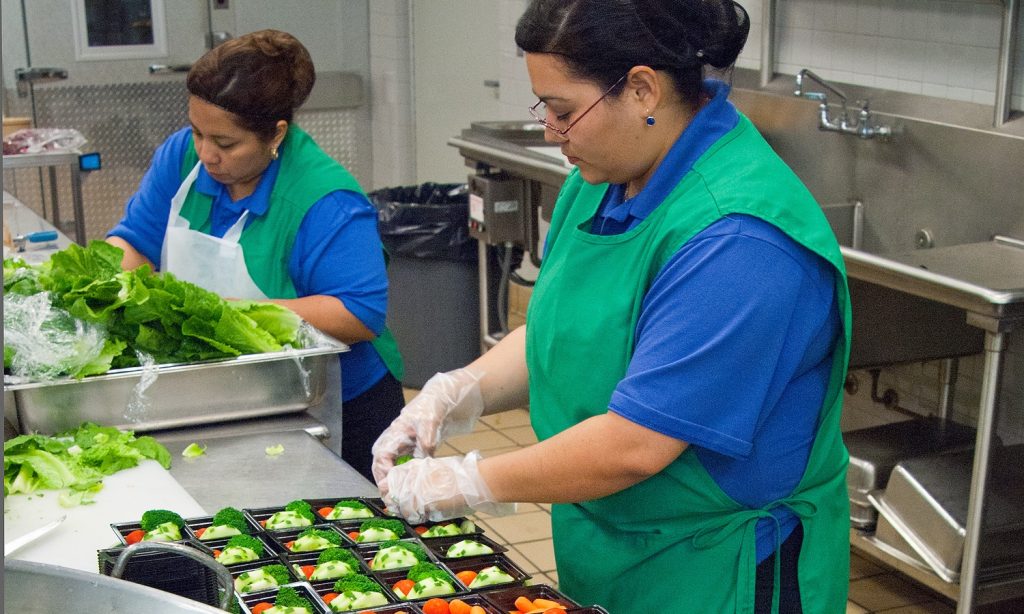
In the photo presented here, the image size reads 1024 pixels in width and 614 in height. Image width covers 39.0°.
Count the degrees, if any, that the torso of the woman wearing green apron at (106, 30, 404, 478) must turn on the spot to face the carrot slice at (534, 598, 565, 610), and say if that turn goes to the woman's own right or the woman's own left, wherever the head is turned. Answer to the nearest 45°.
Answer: approximately 45° to the woman's own left

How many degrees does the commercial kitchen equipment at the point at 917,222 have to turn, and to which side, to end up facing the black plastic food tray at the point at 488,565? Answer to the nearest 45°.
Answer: approximately 45° to its left

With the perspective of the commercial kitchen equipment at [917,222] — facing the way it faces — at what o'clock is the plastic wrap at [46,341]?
The plastic wrap is roughly at 12 o'clock from the commercial kitchen equipment.

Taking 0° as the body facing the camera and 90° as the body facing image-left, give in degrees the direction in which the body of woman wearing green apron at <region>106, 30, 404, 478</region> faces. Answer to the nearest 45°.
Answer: approximately 45°

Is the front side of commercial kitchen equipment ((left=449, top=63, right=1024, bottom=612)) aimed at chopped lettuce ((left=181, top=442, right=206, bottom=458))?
yes

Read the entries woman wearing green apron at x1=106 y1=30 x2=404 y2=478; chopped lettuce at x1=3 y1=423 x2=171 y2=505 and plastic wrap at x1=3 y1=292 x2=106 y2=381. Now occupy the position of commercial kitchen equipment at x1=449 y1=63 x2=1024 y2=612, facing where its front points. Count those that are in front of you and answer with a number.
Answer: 3

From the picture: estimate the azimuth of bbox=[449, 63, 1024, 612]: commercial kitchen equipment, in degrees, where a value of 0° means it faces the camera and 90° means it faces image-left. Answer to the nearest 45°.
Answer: approximately 45°

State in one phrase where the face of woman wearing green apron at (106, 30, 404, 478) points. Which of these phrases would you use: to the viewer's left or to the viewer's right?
to the viewer's left

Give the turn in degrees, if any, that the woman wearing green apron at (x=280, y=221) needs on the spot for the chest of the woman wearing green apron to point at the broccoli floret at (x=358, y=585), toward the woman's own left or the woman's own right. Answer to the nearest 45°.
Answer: approximately 45° to the woman's own left

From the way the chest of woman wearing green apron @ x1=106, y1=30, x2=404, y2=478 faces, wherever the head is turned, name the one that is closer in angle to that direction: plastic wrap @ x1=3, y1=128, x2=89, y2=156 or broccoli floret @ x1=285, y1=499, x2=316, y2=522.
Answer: the broccoli floret
